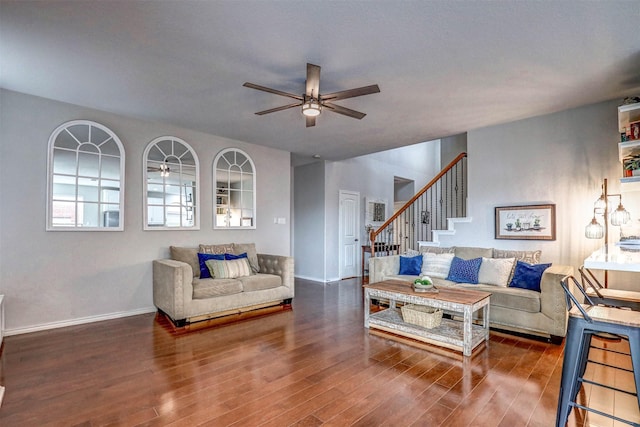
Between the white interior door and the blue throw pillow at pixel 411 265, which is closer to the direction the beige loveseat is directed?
the blue throw pillow

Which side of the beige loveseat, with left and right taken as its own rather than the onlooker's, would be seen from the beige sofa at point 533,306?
front

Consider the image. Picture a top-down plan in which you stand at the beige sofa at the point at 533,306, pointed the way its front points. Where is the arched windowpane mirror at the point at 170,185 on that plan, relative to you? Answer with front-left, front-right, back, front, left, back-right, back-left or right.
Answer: front-right

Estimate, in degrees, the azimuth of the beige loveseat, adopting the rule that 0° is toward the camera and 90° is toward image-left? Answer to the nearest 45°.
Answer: approximately 315°

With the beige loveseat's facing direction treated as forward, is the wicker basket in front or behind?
in front

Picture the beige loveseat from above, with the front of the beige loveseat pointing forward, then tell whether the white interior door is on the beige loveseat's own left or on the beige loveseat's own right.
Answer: on the beige loveseat's own left

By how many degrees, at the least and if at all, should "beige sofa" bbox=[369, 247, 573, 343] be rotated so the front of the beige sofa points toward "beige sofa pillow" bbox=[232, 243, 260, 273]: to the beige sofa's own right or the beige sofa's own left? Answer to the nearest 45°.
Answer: approximately 45° to the beige sofa's own right

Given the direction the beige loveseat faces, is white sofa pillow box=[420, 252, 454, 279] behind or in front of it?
in front

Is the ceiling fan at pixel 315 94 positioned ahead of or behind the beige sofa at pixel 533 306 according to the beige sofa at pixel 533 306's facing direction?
ahead

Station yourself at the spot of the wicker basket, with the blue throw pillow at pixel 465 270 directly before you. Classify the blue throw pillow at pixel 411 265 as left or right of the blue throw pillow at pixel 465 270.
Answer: left

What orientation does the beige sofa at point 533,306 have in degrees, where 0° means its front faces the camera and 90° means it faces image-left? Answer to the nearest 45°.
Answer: approximately 45°

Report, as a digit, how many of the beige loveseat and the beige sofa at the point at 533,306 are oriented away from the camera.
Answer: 0
